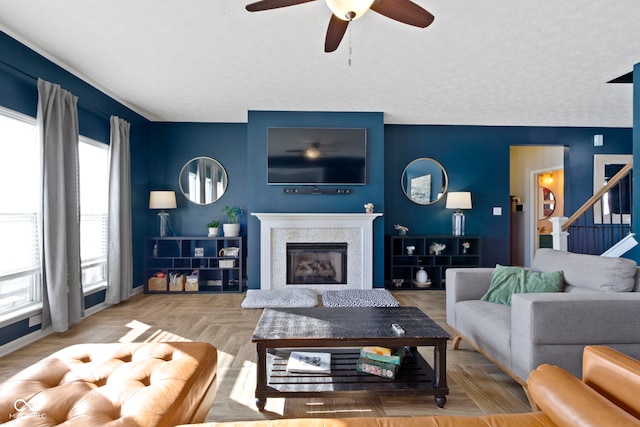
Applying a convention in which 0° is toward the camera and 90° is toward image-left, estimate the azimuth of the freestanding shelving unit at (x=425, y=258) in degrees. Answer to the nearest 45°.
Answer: approximately 0°

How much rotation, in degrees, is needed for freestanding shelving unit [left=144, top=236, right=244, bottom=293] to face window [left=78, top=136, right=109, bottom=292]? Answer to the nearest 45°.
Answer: approximately 45° to its right

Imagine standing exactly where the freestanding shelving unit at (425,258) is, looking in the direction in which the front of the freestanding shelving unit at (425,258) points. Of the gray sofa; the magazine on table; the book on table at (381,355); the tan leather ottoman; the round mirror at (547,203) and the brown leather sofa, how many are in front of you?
5

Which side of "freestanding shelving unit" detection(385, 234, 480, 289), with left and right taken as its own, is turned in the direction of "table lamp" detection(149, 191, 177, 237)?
right

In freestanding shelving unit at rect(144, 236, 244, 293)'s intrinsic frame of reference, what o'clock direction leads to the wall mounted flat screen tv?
The wall mounted flat screen tv is roughly at 10 o'clock from the freestanding shelving unit.

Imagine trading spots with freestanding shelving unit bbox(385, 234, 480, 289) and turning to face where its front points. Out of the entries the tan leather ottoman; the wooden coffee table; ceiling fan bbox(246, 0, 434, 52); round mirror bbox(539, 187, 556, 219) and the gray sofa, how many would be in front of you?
4
